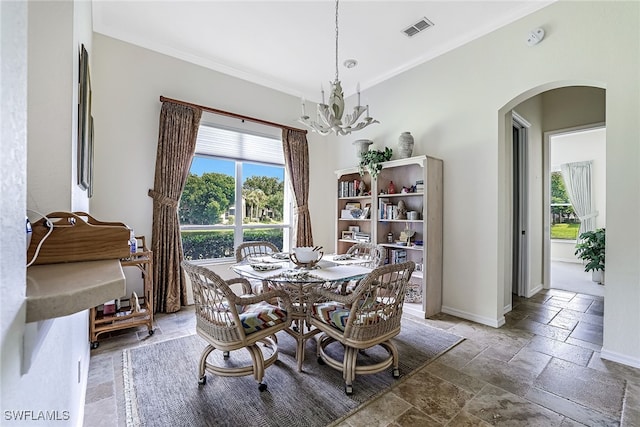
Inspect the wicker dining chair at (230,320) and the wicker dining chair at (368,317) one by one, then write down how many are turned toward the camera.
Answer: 0

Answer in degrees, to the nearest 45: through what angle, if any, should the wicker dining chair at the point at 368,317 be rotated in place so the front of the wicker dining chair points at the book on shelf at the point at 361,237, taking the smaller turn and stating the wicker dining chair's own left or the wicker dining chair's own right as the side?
approximately 45° to the wicker dining chair's own right

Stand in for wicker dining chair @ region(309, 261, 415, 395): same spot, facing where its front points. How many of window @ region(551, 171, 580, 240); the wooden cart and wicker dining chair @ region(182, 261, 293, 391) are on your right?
1

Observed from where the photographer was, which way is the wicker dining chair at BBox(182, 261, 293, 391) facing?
facing away from the viewer and to the right of the viewer

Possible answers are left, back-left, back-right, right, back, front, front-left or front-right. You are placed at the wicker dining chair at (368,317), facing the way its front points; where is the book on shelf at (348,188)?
front-right

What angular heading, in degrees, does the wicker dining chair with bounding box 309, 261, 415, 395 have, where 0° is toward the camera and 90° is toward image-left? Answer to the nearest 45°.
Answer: approximately 135°

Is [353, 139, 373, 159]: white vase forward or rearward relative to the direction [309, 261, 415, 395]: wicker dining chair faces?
forward

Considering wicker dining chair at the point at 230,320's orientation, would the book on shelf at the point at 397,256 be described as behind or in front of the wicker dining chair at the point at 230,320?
in front

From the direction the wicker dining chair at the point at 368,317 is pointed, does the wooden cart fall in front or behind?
in front

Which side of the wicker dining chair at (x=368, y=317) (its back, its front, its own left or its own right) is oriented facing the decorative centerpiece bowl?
front

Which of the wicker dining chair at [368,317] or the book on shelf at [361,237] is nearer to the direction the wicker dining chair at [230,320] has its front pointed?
the book on shelf
